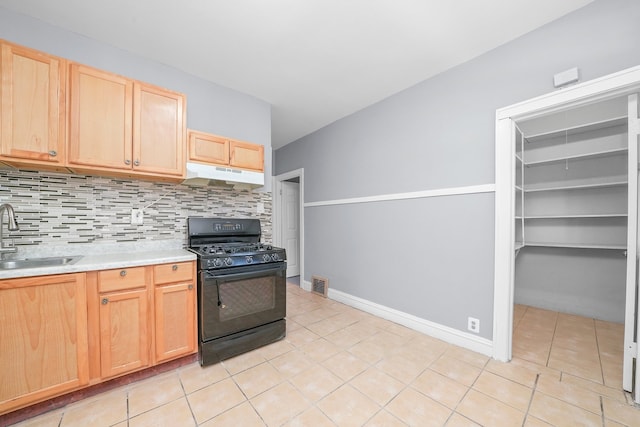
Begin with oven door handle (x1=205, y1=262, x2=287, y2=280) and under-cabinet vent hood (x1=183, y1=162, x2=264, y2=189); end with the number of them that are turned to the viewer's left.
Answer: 0

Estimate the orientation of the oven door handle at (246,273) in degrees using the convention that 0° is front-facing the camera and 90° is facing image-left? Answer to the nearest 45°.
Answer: approximately 315°

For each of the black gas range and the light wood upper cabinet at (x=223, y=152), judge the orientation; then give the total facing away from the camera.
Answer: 0

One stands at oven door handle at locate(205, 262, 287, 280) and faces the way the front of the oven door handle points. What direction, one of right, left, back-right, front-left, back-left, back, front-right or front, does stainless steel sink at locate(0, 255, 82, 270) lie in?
back-right

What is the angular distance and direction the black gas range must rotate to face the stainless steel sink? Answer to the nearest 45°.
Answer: approximately 135° to its right
